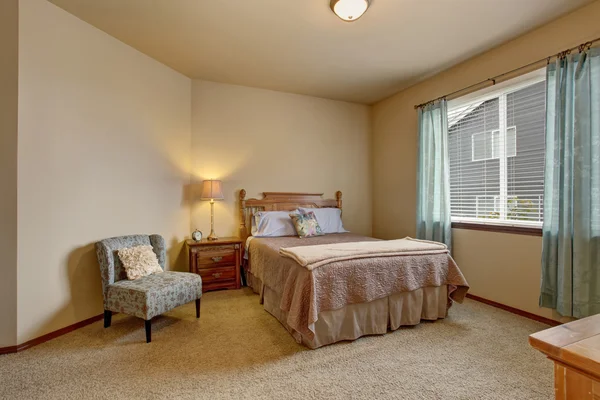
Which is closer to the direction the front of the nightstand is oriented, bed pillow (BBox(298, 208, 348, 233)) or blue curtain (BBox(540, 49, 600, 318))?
the blue curtain

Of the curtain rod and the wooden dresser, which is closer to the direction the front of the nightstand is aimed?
the wooden dresser

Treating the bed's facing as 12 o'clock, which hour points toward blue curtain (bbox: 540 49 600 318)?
The blue curtain is roughly at 10 o'clock from the bed.

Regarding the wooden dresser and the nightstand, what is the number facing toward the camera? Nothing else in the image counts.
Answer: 1

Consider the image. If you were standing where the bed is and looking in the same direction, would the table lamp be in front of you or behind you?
behind

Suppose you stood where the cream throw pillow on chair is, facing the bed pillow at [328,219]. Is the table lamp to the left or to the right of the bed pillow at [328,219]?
left
